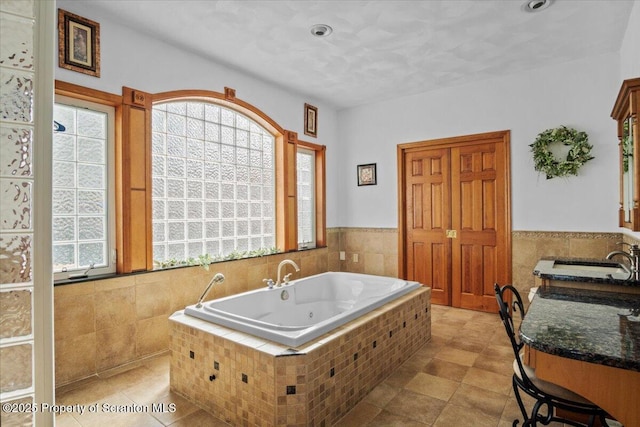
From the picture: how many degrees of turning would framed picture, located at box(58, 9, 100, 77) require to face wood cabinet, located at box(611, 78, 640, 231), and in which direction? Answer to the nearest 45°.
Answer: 0° — it already faces it

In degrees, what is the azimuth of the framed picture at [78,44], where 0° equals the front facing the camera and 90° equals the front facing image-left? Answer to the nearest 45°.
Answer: approximately 315°

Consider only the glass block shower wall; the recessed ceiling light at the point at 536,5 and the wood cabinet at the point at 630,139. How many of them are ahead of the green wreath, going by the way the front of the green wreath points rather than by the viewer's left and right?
3

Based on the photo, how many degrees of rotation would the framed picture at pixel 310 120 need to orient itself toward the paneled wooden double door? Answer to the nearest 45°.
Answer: approximately 45° to its left

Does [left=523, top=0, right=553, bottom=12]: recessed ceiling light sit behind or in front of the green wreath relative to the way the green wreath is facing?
in front

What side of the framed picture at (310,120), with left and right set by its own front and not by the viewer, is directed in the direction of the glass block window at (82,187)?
right

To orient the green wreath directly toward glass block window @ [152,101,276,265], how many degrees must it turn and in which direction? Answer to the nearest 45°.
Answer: approximately 45° to its right

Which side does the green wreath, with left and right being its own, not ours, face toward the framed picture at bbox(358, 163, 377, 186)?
right

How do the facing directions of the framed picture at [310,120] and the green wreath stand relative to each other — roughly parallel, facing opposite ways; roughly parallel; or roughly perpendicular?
roughly perpendicular

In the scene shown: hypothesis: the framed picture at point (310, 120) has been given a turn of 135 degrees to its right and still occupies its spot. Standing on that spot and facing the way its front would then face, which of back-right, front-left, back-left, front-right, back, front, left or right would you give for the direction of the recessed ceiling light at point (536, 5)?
back-left

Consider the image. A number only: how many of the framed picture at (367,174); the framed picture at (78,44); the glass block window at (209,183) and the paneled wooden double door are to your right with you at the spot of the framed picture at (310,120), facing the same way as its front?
2
